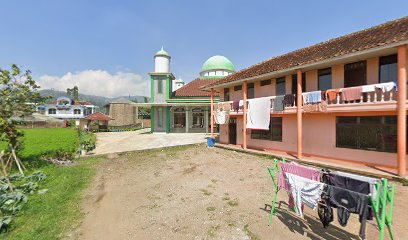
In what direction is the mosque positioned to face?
toward the camera

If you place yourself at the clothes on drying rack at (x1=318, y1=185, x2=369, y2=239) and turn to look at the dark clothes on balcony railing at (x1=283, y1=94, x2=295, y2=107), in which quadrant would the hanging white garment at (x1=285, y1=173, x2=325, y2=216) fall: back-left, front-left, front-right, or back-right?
front-left

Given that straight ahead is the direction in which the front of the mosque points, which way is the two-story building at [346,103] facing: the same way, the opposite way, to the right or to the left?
to the right

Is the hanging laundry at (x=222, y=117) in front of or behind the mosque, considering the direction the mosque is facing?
in front

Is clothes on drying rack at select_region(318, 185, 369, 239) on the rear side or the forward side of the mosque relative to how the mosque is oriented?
on the forward side

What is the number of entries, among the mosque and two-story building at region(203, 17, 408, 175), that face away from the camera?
0

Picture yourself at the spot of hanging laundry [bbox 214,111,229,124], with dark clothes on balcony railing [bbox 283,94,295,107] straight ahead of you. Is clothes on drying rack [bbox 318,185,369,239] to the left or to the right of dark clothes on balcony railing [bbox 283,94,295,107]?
right

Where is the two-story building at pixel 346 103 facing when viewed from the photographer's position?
facing the viewer and to the left of the viewer

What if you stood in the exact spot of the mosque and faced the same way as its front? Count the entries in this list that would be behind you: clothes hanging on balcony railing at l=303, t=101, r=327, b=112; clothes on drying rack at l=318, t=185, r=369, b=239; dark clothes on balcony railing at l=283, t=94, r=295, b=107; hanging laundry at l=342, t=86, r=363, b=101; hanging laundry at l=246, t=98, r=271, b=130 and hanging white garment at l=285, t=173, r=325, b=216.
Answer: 0

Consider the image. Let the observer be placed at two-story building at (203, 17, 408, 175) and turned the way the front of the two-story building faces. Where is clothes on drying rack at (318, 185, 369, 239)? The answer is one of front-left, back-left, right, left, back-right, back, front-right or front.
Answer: front-left
